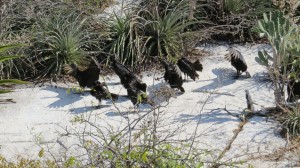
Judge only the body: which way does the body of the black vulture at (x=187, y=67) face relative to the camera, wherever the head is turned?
to the viewer's left

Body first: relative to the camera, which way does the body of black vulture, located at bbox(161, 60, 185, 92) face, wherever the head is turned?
to the viewer's left

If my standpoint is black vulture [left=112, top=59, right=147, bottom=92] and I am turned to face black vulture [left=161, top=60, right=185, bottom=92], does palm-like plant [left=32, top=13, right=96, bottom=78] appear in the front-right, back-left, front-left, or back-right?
back-left

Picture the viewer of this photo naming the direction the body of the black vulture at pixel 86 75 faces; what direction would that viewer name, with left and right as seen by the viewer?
facing to the left of the viewer
